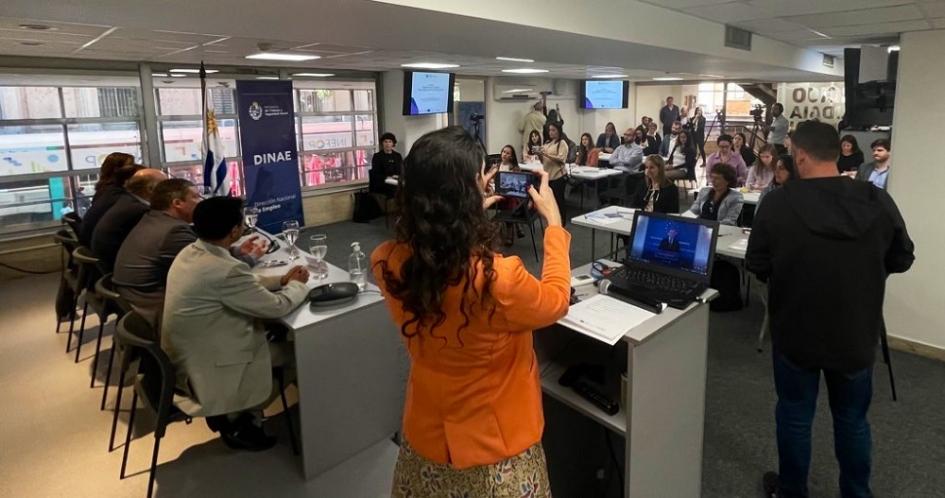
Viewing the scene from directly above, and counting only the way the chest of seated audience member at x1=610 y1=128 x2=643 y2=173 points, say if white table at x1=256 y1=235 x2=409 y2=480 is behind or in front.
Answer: in front

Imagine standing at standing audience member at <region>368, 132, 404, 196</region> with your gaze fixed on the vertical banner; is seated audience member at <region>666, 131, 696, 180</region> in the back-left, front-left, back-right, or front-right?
back-left

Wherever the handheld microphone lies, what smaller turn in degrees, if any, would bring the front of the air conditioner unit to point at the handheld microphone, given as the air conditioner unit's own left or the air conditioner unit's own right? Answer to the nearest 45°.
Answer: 0° — it already faces it

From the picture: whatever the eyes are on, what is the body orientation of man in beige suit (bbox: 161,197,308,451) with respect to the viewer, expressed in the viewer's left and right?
facing away from the viewer and to the right of the viewer

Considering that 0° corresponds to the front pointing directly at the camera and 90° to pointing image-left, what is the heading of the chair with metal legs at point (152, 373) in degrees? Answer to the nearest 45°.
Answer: approximately 225°

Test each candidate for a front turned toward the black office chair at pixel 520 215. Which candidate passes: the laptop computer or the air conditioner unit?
the air conditioner unit

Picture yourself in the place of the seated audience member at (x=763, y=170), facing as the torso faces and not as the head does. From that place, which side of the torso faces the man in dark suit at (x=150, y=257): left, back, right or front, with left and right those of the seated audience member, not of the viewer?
front

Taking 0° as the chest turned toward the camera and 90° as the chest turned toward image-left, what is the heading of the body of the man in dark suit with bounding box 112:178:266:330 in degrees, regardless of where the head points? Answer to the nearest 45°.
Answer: approximately 225°

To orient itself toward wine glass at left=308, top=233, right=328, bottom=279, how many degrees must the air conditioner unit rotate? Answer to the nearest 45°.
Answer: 0° — it already faces it

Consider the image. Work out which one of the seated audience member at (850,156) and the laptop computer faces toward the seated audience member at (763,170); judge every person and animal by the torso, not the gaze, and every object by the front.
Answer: the seated audience member at (850,156)

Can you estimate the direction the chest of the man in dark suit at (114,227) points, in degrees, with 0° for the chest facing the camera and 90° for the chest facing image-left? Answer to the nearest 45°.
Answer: approximately 225°

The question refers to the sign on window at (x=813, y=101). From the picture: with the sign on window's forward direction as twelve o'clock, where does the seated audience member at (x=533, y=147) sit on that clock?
The seated audience member is roughly at 7 o'clock from the sign on window.

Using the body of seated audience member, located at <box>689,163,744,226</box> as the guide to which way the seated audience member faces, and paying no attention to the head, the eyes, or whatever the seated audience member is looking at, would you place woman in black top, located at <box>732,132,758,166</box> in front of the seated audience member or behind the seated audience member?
behind

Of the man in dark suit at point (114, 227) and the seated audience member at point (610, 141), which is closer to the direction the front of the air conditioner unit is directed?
the man in dark suit

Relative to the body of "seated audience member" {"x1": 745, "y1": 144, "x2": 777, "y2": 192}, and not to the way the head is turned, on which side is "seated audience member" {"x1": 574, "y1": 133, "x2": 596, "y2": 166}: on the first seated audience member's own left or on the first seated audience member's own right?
on the first seated audience member's own right

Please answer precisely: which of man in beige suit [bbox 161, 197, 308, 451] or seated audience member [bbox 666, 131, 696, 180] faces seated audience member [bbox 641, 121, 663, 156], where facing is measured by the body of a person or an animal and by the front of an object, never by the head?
the man in beige suit
